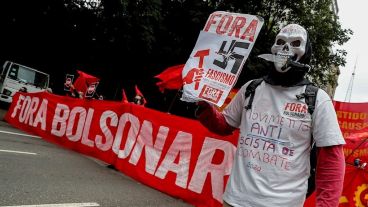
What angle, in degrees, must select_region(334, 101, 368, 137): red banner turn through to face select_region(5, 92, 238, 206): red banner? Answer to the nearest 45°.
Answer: approximately 90° to its right

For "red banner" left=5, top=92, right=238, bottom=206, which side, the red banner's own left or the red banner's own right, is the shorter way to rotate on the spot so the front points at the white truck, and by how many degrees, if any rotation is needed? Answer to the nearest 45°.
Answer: approximately 90° to the red banner's own right

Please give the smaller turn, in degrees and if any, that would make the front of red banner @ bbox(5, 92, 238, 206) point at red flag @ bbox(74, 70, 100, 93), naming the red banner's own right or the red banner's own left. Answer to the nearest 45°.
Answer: approximately 135° to the red banner's own right

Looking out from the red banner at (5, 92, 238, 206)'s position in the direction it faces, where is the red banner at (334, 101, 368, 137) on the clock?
the red banner at (334, 101, 368, 137) is roughly at 8 o'clock from the red banner at (5, 92, 238, 206).

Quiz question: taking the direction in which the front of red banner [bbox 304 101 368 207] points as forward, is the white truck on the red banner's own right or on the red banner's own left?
on the red banner's own right

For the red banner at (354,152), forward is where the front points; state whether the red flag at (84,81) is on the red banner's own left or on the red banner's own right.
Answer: on the red banner's own right

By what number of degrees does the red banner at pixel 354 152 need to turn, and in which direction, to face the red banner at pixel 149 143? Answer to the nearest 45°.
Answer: approximately 90° to its right

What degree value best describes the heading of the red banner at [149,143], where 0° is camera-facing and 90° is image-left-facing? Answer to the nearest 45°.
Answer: approximately 45°

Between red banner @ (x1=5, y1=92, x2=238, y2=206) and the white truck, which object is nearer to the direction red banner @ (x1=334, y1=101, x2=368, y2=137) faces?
the red banner

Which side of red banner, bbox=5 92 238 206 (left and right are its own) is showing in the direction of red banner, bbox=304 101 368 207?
left

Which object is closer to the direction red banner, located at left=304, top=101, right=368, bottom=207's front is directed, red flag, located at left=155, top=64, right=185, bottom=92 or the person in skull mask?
the person in skull mask
